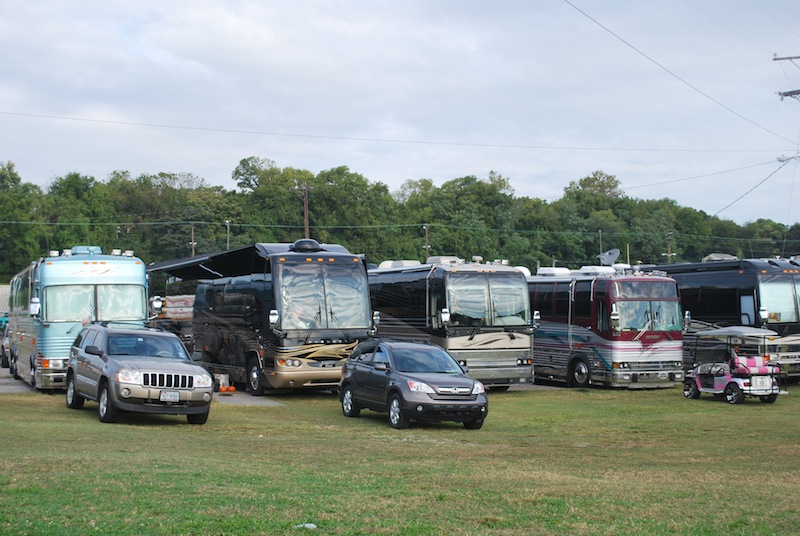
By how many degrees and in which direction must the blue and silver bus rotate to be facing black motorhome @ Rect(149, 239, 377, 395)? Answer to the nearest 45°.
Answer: approximately 90° to its left

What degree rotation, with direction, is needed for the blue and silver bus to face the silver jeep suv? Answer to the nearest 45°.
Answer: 0° — it already faces it

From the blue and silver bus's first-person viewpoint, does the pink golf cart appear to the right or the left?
on its left

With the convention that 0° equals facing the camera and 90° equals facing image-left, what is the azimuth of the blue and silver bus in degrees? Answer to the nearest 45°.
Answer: approximately 0°
